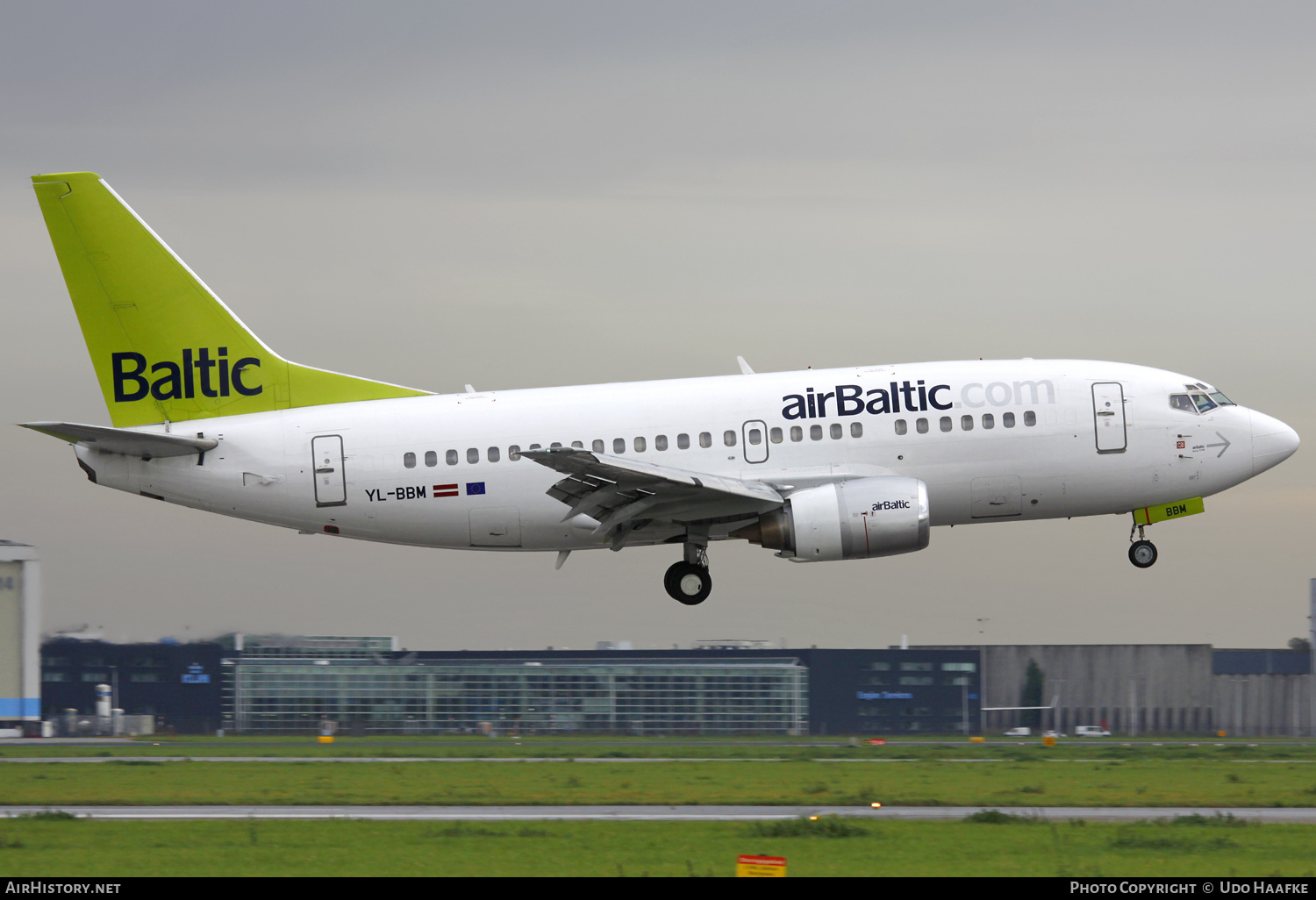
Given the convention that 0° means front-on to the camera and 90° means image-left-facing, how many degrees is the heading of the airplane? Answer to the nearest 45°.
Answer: approximately 270°

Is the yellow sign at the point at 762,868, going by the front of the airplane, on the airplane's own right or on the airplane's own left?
on the airplane's own right
